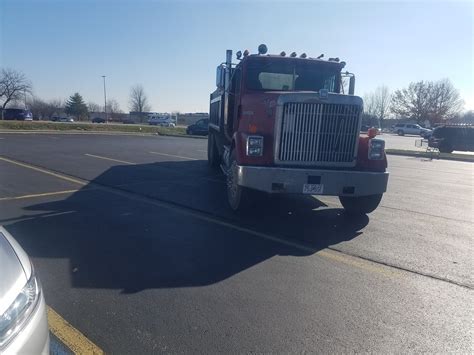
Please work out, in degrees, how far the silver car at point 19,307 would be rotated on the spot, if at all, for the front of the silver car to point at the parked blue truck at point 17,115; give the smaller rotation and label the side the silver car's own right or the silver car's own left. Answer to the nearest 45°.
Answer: approximately 135° to the silver car's own left

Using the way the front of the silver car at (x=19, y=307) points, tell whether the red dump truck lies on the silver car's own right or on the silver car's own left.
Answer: on the silver car's own left

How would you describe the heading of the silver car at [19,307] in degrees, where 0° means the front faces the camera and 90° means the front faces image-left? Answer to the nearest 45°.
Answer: approximately 315°

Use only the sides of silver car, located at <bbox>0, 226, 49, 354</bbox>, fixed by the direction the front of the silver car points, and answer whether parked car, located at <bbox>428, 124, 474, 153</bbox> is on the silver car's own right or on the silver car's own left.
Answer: on the silver car's own left

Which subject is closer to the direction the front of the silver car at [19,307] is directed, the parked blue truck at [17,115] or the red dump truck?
the red dump truck
